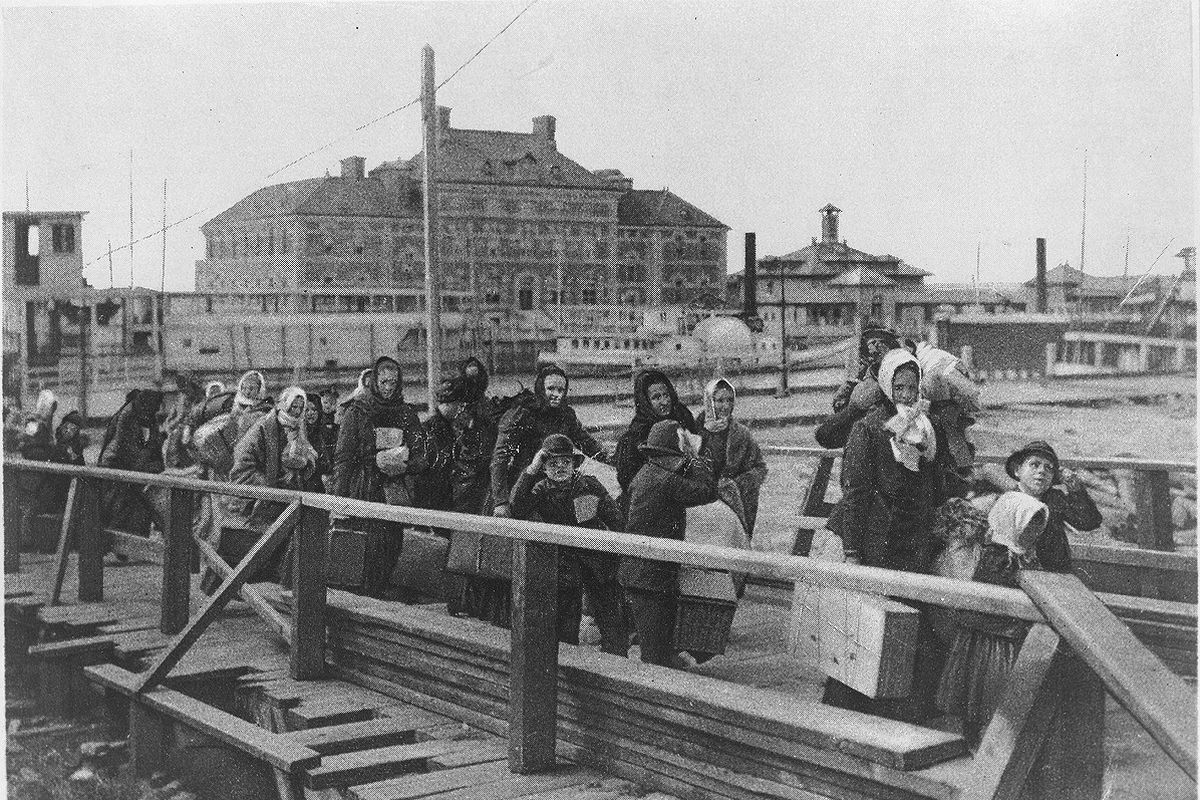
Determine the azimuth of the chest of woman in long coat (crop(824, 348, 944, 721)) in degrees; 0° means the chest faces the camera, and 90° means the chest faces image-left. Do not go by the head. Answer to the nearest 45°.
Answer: approximately 315°

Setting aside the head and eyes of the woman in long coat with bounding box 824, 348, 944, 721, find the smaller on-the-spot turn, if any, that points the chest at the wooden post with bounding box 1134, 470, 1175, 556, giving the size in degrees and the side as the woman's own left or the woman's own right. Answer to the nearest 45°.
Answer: approximately 90° to the woman's own left

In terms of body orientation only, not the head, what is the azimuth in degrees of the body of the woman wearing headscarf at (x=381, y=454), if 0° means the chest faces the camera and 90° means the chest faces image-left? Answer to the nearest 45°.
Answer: approximately 315°

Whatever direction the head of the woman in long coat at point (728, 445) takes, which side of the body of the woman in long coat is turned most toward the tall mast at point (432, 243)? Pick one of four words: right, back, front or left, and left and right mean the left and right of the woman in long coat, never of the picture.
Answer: back
